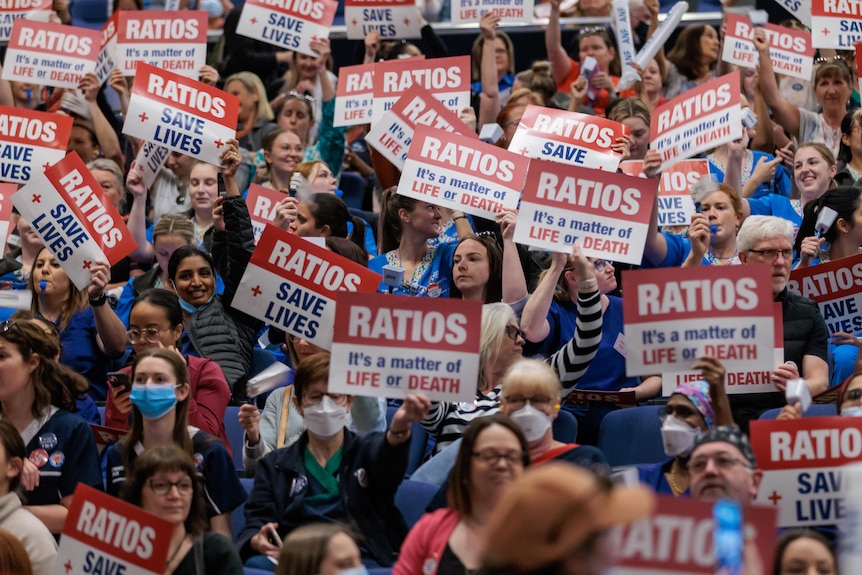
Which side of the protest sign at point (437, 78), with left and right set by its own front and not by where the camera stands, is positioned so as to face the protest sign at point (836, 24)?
left

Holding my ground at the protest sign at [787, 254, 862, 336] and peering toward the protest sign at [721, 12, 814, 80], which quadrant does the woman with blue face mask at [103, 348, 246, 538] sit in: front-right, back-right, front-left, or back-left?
back-left

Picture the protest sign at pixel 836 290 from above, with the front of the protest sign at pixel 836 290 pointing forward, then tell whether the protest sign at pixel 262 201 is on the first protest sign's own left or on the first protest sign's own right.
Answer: on the first protest sign's own right

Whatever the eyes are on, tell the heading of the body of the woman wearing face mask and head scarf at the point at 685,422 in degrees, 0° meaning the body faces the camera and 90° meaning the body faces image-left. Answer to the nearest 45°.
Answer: approximately 45°

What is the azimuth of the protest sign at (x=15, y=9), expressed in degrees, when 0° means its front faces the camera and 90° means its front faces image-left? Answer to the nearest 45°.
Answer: approximately 0°

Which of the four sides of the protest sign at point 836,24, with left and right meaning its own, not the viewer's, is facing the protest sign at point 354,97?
right
